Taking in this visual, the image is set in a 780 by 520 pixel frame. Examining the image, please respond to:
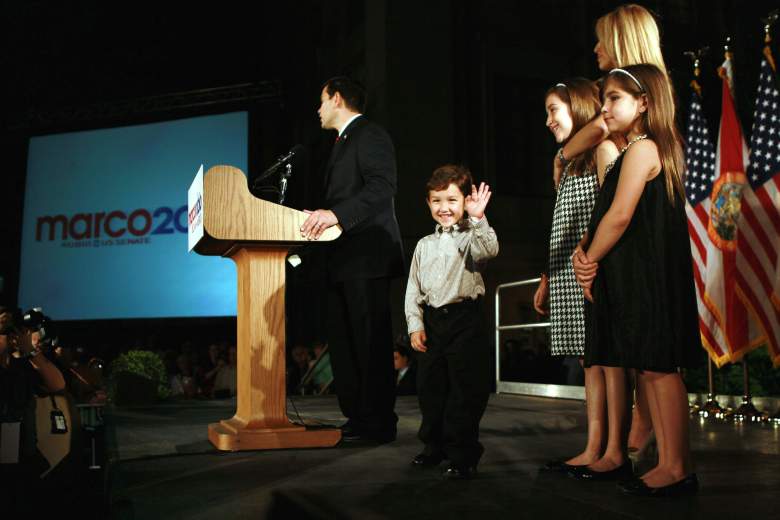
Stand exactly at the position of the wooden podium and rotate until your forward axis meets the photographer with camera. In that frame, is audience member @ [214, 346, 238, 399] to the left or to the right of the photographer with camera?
right

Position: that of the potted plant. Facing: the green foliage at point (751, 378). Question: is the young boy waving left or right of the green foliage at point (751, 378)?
right

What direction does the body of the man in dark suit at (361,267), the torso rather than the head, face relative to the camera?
to the viewer's left

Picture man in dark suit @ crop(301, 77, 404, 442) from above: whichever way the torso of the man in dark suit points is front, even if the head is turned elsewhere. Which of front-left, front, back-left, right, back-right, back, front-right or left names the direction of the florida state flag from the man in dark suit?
back-right

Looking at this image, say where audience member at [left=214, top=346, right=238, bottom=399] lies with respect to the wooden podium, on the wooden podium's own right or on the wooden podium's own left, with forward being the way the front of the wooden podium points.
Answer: on the wooden podium's own right

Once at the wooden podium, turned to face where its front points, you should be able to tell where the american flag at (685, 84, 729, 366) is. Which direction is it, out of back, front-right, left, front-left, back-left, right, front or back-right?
back-right

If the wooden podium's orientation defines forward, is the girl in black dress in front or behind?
behind

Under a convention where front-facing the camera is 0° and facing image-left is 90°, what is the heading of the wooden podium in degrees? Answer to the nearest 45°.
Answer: approximately 90°

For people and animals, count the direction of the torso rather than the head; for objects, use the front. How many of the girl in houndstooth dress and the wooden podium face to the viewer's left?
2

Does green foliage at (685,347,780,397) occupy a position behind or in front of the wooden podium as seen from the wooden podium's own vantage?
behind

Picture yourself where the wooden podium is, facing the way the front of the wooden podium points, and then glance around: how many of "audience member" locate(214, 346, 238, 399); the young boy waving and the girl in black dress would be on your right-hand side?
1

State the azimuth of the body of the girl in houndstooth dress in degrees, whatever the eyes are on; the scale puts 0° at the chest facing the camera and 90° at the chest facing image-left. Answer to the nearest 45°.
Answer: approximately 90°
